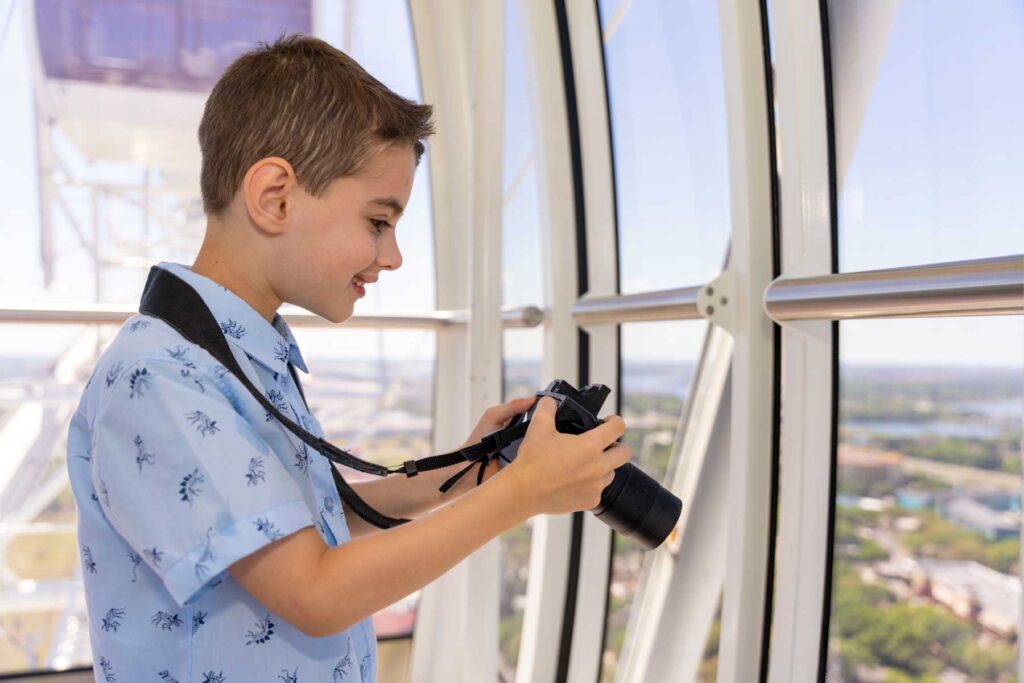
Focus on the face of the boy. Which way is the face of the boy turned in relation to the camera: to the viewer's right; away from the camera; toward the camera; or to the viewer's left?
to the viewer's right

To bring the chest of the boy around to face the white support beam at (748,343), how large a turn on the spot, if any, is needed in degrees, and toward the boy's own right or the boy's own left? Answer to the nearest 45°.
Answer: approximately 45° to the boy's own left

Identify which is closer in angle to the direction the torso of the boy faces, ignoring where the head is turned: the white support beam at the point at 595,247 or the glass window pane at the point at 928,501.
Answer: the glass window pane

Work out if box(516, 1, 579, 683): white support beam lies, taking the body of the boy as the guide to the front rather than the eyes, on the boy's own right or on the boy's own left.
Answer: on the boy's own left

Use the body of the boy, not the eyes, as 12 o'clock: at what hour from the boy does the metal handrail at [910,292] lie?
The metal handrail is roughly at 12 o'clock from the boy.

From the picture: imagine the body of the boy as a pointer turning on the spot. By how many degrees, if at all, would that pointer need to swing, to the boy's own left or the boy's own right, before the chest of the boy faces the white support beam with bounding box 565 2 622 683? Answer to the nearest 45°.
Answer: approximately 45° to the boy's own left

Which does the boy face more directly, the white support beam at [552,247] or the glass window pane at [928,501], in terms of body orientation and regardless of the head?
the glass window pane

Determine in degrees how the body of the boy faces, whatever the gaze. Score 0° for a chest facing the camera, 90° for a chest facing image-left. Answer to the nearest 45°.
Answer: approximately 270°

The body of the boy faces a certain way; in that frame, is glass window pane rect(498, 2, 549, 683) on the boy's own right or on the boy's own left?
on the boy's own left
